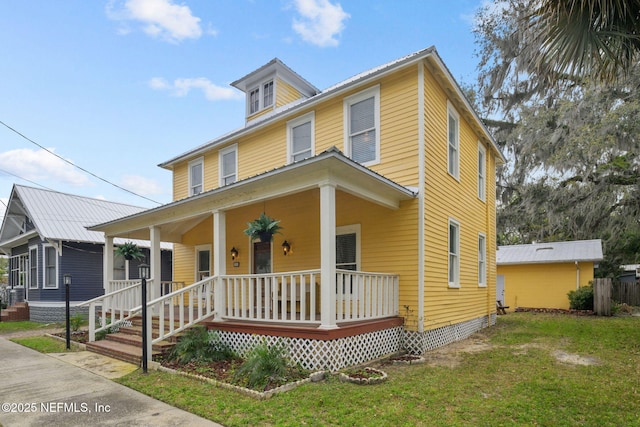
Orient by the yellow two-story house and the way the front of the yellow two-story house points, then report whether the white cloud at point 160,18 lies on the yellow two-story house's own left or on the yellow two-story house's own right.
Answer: on the yellow two-story house's own right

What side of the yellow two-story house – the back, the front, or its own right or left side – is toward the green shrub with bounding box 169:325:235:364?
front

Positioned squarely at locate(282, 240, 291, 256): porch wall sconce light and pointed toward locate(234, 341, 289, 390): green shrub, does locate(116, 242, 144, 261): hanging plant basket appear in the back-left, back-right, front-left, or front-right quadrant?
back-right

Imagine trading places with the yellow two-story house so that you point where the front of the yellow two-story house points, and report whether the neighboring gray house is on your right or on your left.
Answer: on your right

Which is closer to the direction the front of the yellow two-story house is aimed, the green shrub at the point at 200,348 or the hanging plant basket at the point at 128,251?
the green shrub

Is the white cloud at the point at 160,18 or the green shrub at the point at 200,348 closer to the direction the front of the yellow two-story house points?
the green shrub

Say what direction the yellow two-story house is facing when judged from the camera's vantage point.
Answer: facing the viewer and to the left of the viewer

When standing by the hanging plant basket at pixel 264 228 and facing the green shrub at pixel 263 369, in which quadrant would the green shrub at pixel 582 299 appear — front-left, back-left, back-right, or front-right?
back-left
